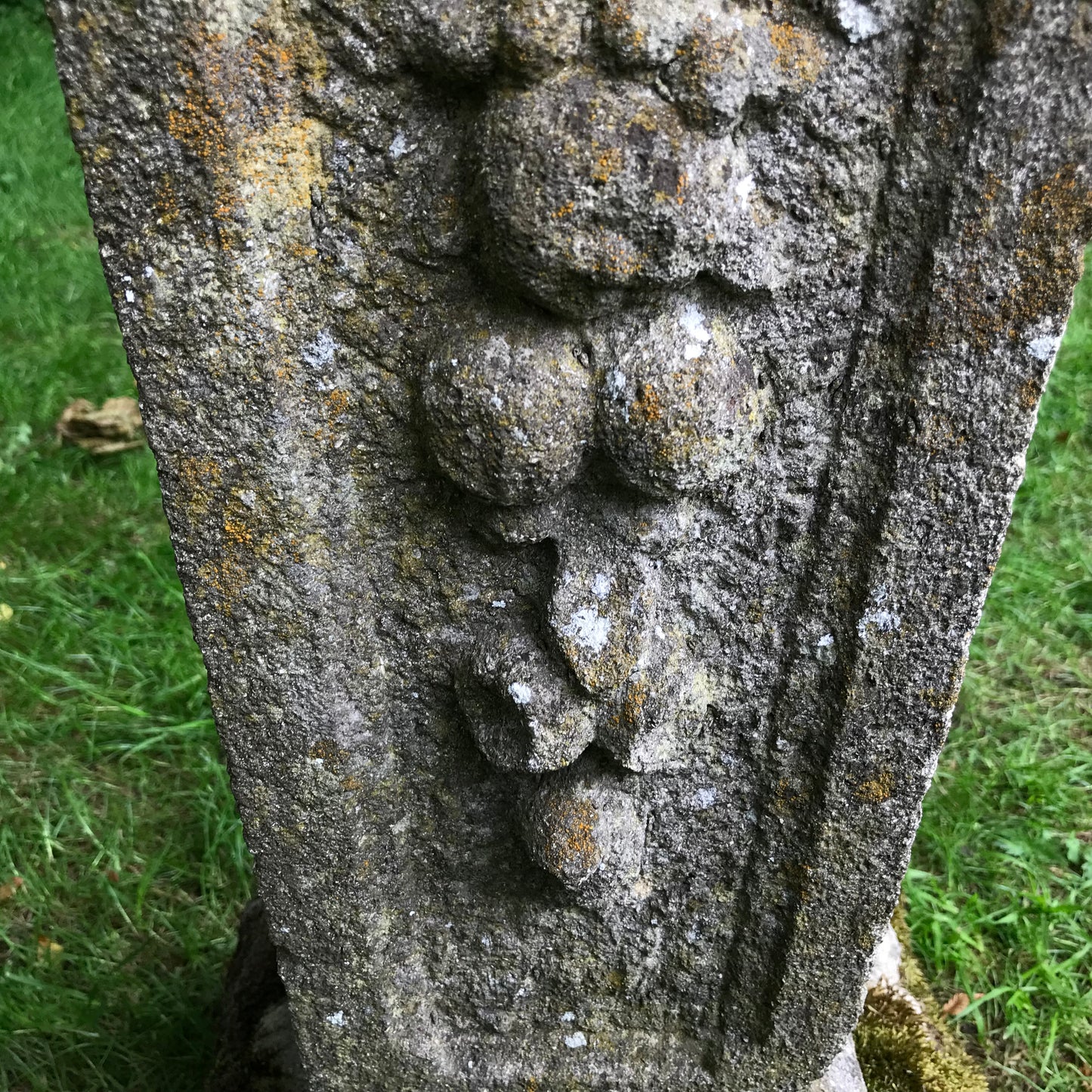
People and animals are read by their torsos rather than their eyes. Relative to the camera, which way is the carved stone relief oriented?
toward the camera

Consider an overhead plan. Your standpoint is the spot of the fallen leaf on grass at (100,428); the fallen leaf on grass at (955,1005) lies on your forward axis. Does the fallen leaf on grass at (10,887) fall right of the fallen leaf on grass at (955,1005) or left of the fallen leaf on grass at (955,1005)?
right

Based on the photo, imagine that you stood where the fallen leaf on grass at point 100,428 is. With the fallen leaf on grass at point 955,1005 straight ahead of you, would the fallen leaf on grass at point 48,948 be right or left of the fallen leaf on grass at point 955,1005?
right

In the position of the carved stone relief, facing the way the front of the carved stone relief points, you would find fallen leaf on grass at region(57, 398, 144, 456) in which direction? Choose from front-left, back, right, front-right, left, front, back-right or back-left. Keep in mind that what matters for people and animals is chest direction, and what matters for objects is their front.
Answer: back-right
